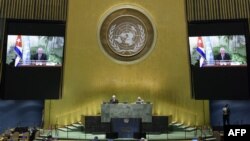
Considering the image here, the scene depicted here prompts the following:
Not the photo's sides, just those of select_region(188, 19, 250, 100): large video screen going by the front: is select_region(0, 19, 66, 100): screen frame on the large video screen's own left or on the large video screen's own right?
on the large video screen's own right

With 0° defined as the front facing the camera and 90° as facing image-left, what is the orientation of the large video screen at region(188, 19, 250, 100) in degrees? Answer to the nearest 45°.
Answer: approximately 0°

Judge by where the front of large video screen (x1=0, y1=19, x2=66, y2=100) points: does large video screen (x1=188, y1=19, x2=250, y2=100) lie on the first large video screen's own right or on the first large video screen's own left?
on the first large video screen's own left

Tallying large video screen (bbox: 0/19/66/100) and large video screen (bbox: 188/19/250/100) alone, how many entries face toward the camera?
2

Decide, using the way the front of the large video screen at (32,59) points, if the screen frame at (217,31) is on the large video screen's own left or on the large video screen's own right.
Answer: on the large video screen's own left

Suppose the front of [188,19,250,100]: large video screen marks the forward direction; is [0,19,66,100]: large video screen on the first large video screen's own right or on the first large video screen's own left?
on the first large video screen's own right
